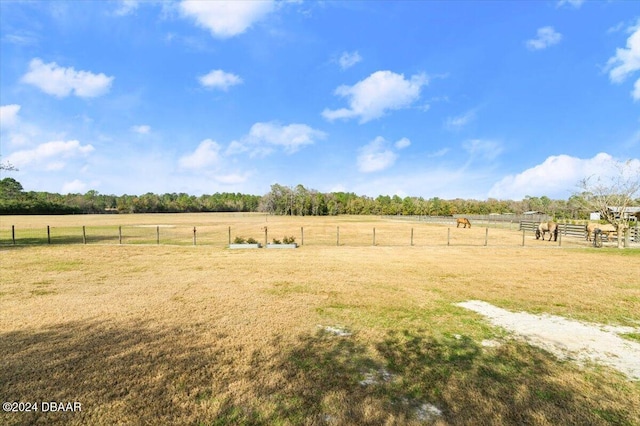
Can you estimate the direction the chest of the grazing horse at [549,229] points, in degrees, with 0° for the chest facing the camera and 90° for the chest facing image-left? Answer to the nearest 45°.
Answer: approximately 90°
